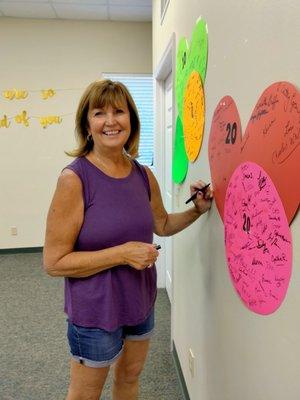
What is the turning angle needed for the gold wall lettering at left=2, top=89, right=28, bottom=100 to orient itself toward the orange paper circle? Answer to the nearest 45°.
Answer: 0° — it already faces it

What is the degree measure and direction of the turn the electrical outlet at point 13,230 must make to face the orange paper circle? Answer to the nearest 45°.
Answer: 0° — it already faces it

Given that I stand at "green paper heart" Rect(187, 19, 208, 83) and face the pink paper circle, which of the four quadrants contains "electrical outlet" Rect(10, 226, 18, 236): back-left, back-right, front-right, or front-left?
back-right

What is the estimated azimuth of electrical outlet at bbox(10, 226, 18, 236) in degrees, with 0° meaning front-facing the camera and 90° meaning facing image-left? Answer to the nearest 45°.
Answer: approximately 0°

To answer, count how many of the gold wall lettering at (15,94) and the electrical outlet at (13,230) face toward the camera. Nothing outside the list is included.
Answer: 2

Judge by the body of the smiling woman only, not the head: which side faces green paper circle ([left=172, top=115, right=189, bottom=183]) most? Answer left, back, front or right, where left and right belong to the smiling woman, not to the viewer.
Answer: left

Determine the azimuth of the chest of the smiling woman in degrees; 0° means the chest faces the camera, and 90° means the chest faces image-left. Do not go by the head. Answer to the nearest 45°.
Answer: approximately 315°
